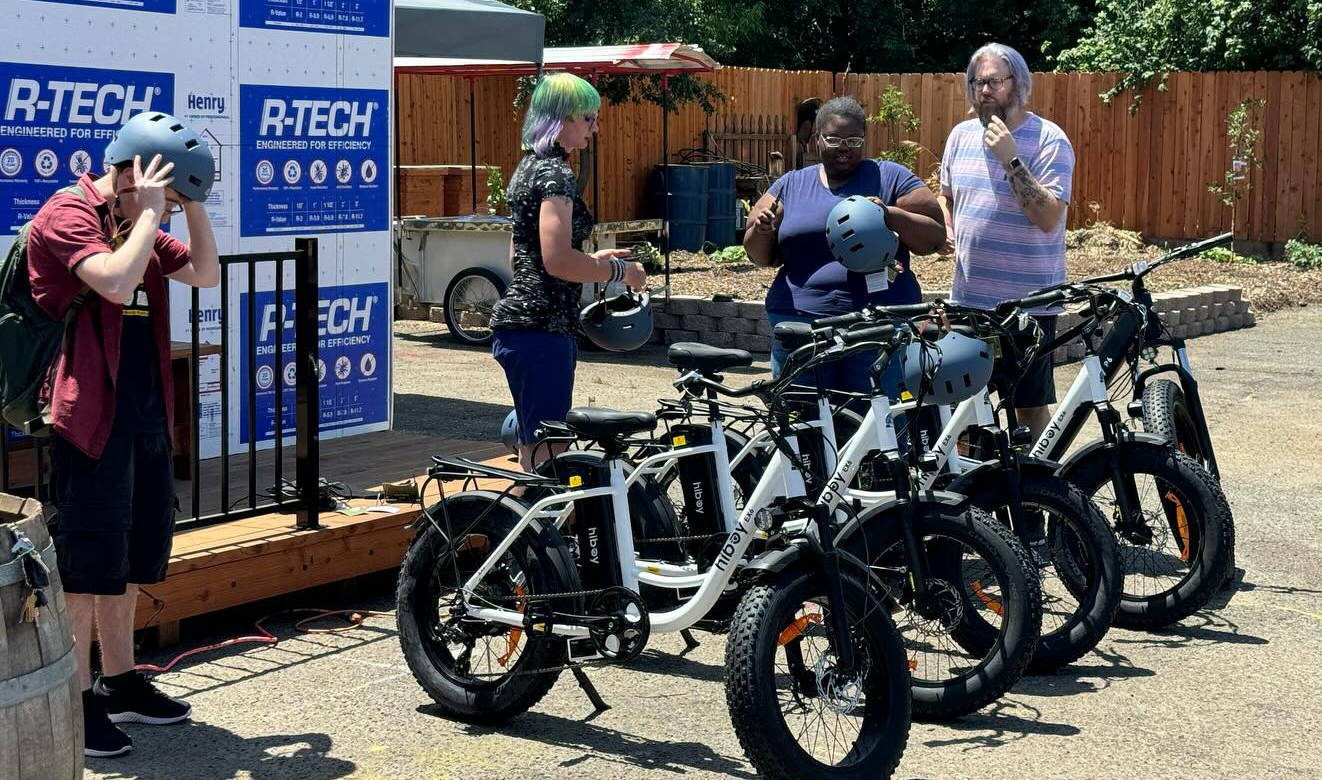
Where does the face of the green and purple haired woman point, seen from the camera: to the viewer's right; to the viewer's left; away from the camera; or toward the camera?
to the viewer's right

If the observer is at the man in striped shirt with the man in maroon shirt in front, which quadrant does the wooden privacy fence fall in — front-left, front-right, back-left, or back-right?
back-right

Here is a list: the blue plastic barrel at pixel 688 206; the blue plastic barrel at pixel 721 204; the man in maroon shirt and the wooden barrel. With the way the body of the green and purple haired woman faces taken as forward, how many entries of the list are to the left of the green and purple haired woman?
2

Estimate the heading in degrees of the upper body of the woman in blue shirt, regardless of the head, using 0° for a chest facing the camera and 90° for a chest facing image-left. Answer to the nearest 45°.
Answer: approximately 0°

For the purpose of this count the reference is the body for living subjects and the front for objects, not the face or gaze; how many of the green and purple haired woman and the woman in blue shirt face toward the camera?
1

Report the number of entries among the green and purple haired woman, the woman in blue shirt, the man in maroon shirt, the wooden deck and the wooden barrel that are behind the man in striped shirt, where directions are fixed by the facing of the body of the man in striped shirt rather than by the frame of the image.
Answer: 0

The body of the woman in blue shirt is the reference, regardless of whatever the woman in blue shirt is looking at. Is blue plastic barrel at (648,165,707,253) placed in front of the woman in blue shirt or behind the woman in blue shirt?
behind

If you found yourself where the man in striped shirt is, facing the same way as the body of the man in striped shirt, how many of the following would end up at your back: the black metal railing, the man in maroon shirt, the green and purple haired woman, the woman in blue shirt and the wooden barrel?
0

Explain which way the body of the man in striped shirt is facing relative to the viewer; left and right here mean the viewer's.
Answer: facing the viewer and to the left of the viewer

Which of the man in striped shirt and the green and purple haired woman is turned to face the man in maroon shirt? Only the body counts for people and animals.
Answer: the man in striped shirt

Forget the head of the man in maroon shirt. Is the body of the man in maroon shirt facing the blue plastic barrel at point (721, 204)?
no

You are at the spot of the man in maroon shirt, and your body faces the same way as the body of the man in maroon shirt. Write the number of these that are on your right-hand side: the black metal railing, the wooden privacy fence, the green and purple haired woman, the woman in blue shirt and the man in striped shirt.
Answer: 0

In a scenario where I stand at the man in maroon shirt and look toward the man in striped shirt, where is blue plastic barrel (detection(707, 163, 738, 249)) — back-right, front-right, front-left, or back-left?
front-left

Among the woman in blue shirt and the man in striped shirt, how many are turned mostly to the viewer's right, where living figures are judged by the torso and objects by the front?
0

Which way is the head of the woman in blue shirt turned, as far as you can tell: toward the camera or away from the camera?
toward the camera

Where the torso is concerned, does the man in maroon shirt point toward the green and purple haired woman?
no

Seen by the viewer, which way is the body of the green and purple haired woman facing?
to the viewer's right

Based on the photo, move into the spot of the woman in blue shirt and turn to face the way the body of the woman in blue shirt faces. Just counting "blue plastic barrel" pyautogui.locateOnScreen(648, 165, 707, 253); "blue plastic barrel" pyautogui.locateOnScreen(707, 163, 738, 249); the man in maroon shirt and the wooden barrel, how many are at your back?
2

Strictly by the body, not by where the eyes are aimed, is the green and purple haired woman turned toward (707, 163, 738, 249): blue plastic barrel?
no

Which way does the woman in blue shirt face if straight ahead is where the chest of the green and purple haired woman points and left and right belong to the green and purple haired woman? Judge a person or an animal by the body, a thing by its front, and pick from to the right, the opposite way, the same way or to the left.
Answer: to the right
